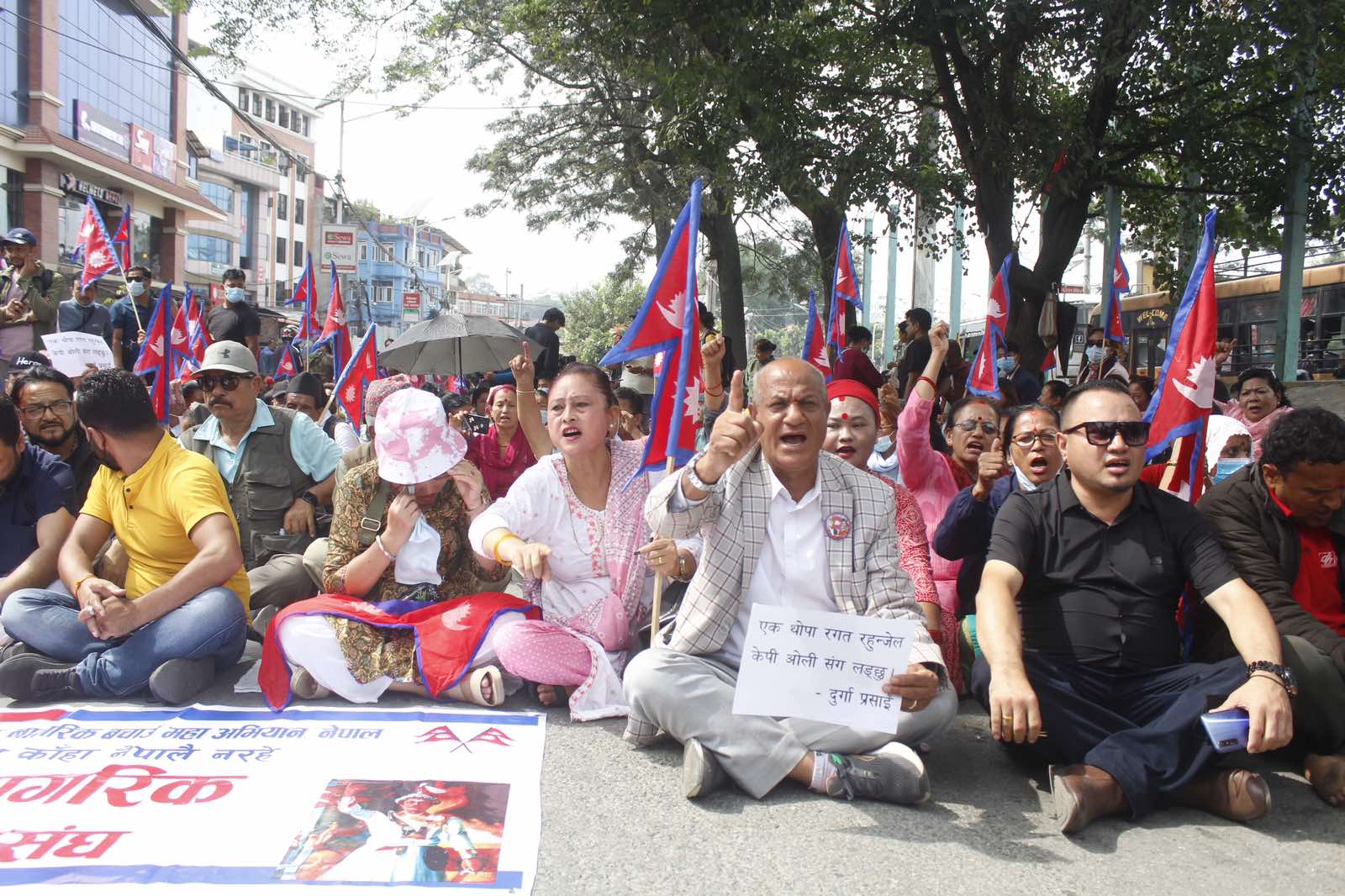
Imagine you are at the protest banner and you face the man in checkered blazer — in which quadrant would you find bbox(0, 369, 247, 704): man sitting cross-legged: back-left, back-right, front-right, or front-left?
back-left

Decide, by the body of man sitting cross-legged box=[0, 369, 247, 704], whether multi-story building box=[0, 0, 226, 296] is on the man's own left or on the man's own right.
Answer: on the man's own right

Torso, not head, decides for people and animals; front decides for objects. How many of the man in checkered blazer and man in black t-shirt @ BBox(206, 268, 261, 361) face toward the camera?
2

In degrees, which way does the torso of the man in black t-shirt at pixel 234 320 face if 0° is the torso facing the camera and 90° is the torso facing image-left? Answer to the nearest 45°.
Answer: approximately 0°

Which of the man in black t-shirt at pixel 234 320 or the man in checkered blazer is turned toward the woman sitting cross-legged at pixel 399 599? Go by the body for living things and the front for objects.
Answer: the man in black t-shirt

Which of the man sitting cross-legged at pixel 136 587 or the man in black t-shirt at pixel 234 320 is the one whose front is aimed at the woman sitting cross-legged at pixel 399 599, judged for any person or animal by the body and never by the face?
the man in black t-shirt

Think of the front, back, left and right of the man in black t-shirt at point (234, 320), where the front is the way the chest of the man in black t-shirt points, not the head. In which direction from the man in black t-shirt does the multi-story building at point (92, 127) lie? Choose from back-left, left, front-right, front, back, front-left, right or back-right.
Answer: back

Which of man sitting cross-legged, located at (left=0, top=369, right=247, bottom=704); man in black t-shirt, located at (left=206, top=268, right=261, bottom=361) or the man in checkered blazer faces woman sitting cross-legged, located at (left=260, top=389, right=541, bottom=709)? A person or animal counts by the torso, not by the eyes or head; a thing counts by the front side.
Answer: the man in black t-shirt

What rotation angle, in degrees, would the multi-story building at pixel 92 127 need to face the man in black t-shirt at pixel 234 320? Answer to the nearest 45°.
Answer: approximately 45° to its right
